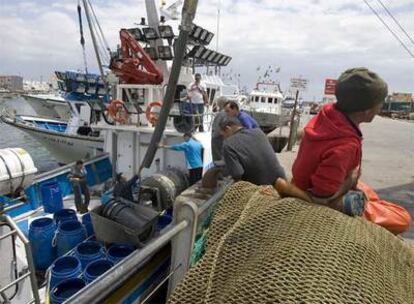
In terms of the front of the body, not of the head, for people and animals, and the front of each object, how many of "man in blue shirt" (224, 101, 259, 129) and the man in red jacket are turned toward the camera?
0

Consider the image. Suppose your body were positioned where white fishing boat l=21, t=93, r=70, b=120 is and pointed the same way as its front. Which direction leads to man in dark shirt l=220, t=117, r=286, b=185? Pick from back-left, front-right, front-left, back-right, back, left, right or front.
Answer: left

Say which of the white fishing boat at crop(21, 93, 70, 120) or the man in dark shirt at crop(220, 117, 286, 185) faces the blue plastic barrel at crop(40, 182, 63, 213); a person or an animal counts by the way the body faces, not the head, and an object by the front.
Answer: the man in dark shirt

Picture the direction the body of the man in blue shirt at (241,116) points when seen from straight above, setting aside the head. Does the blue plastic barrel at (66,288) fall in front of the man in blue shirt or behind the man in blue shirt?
in front

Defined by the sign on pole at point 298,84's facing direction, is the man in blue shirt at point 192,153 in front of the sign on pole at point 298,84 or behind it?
in front

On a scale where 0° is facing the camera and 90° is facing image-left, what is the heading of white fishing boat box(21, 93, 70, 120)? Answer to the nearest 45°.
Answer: approximately 90°

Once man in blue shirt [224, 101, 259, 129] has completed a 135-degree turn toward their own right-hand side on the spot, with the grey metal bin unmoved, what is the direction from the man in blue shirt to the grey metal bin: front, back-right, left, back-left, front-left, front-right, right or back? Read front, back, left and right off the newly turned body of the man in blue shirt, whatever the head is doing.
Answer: back

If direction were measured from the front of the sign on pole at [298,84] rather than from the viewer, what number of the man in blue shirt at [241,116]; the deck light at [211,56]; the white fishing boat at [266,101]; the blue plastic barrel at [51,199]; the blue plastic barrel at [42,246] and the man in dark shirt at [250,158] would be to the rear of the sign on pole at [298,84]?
1

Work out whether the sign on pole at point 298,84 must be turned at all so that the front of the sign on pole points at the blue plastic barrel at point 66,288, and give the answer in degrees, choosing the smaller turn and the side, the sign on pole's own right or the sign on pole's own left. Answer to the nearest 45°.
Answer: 0° — it already faces it

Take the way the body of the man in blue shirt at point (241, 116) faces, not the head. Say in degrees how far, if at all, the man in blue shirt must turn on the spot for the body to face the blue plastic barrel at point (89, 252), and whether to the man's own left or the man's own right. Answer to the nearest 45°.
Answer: approximately 45° to the man's own left

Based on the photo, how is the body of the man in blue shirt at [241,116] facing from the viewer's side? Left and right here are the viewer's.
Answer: facing to the left of the viewer

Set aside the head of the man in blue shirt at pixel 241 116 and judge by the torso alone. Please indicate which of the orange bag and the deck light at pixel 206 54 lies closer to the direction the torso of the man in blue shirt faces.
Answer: the deck light
